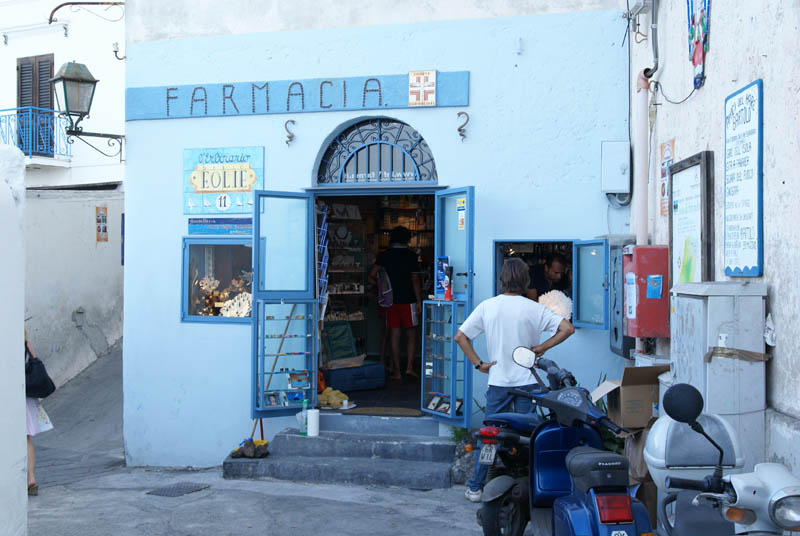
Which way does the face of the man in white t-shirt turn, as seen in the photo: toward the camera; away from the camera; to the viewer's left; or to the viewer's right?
away from the camera

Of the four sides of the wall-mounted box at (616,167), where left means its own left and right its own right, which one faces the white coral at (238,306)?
right

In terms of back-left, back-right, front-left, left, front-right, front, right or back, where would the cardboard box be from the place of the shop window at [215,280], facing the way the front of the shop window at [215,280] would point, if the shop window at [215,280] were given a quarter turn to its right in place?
back-left

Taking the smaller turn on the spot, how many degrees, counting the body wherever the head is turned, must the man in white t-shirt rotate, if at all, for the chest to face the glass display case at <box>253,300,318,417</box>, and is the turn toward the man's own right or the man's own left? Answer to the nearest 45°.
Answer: approximately 45° to the man's own left

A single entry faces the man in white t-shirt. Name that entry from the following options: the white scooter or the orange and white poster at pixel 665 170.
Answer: the orange and white poster

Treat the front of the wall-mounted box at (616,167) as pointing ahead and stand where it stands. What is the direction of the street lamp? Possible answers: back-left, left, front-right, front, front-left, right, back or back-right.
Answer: right

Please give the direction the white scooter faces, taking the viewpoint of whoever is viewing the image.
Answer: facing the viewer and to the right of the viewer

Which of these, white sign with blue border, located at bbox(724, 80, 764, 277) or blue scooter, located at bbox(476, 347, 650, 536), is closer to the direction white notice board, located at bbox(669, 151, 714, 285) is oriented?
the blue scooter

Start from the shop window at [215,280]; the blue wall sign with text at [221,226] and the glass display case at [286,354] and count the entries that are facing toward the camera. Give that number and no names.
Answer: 3

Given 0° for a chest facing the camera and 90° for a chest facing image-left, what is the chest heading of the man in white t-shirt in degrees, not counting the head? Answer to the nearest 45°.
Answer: approximately 180°

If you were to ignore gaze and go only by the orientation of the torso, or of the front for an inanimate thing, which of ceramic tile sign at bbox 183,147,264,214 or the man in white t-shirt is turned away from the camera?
the man in white t-shirt

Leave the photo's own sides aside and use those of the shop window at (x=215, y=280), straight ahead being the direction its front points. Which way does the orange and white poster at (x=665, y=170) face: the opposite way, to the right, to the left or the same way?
to the right
